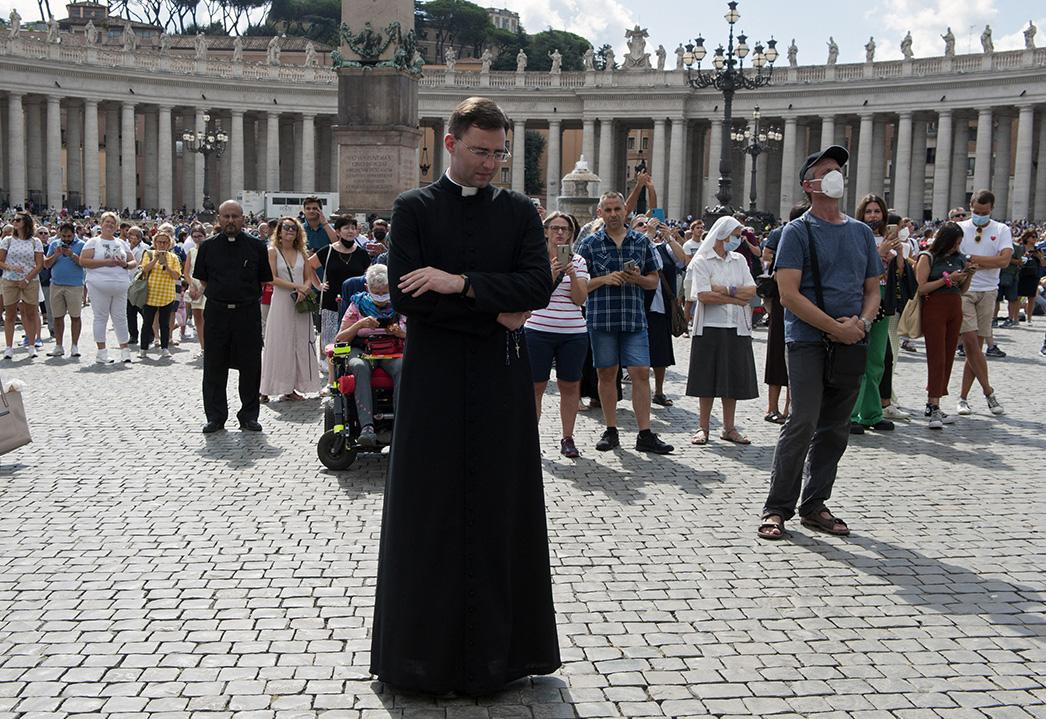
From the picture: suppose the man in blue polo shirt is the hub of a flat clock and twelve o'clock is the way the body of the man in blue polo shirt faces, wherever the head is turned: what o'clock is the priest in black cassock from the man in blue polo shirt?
The priest in black cassock is roughly at 12 o'clock from the man in blue polo shirt.

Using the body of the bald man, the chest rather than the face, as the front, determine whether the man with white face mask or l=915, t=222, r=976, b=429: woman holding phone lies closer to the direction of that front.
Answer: the man with white face mask

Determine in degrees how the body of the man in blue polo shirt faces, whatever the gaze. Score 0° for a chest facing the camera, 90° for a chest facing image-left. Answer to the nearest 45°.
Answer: approximately 0°

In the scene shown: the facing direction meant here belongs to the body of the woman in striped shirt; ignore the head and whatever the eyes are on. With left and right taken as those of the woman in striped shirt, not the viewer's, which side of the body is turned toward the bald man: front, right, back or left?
right

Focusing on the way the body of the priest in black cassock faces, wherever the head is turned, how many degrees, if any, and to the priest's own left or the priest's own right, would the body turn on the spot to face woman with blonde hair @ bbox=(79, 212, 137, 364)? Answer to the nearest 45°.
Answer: approximately 135° to the priest's own right

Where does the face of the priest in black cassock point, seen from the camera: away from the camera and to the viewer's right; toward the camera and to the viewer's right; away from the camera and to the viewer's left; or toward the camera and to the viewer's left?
toward the camera and to the viewer's right

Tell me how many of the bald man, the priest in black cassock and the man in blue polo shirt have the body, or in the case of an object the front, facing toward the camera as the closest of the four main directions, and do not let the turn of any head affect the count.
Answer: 3

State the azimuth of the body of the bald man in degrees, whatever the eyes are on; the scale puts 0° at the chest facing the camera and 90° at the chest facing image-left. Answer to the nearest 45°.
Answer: approximately 0°

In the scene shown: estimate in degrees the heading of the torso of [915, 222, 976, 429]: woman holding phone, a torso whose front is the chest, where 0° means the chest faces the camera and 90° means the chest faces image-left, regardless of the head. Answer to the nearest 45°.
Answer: approximately 315°
